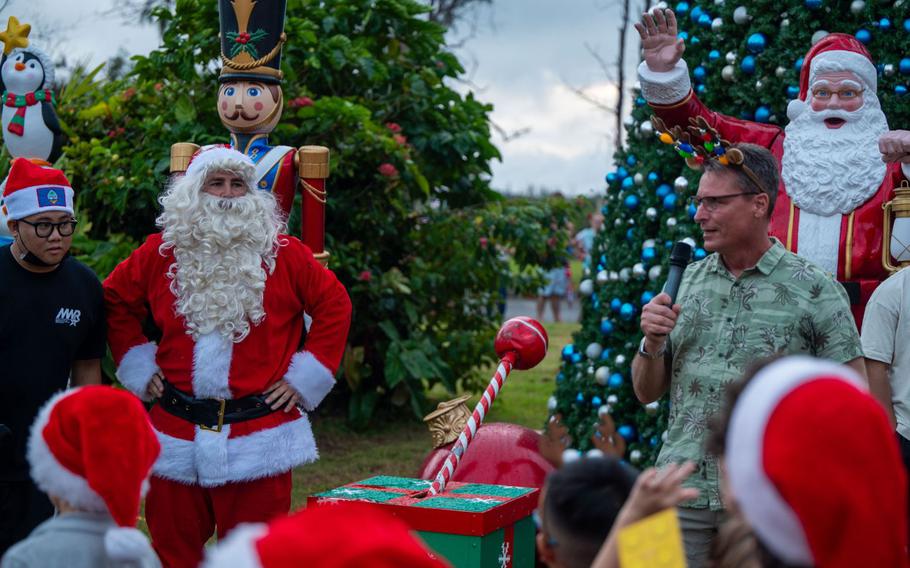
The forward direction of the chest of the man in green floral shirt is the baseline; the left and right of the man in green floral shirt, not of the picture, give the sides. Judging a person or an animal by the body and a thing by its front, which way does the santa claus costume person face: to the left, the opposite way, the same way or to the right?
to the left

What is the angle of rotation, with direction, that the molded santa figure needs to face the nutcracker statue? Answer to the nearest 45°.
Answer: approximately 90° to its right

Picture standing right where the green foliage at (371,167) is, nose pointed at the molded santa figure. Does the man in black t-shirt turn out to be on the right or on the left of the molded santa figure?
right

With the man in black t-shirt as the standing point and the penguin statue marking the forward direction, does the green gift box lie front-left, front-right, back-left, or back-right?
back-right

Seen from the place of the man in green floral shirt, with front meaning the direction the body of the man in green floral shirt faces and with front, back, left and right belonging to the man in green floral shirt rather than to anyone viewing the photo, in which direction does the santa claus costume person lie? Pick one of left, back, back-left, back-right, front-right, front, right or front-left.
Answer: front-right

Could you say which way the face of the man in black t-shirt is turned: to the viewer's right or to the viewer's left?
to the viewer's right

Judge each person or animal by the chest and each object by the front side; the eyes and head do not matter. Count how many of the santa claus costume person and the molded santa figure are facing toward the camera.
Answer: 2

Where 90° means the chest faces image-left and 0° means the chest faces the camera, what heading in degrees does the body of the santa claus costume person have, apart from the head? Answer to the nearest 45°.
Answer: approximately 0°

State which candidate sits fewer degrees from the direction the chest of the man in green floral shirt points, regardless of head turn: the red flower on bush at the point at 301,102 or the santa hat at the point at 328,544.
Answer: the santa hat

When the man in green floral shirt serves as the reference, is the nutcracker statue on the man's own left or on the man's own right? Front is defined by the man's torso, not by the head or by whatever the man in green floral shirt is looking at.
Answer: on the man's own right

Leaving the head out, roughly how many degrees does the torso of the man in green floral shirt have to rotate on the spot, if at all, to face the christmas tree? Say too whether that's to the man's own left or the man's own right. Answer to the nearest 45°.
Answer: approximately 135° to the man's own right

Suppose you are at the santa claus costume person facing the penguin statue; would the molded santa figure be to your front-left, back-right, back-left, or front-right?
back-right

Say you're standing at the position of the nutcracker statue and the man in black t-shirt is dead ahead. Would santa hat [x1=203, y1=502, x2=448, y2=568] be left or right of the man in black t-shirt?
left

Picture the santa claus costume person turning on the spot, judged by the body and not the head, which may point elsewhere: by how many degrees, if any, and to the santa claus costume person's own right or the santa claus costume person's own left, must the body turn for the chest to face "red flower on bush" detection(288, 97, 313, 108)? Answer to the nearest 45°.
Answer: approximately 180°

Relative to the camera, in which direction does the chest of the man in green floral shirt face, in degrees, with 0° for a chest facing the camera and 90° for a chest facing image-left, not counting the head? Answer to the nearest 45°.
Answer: approximately 45°
